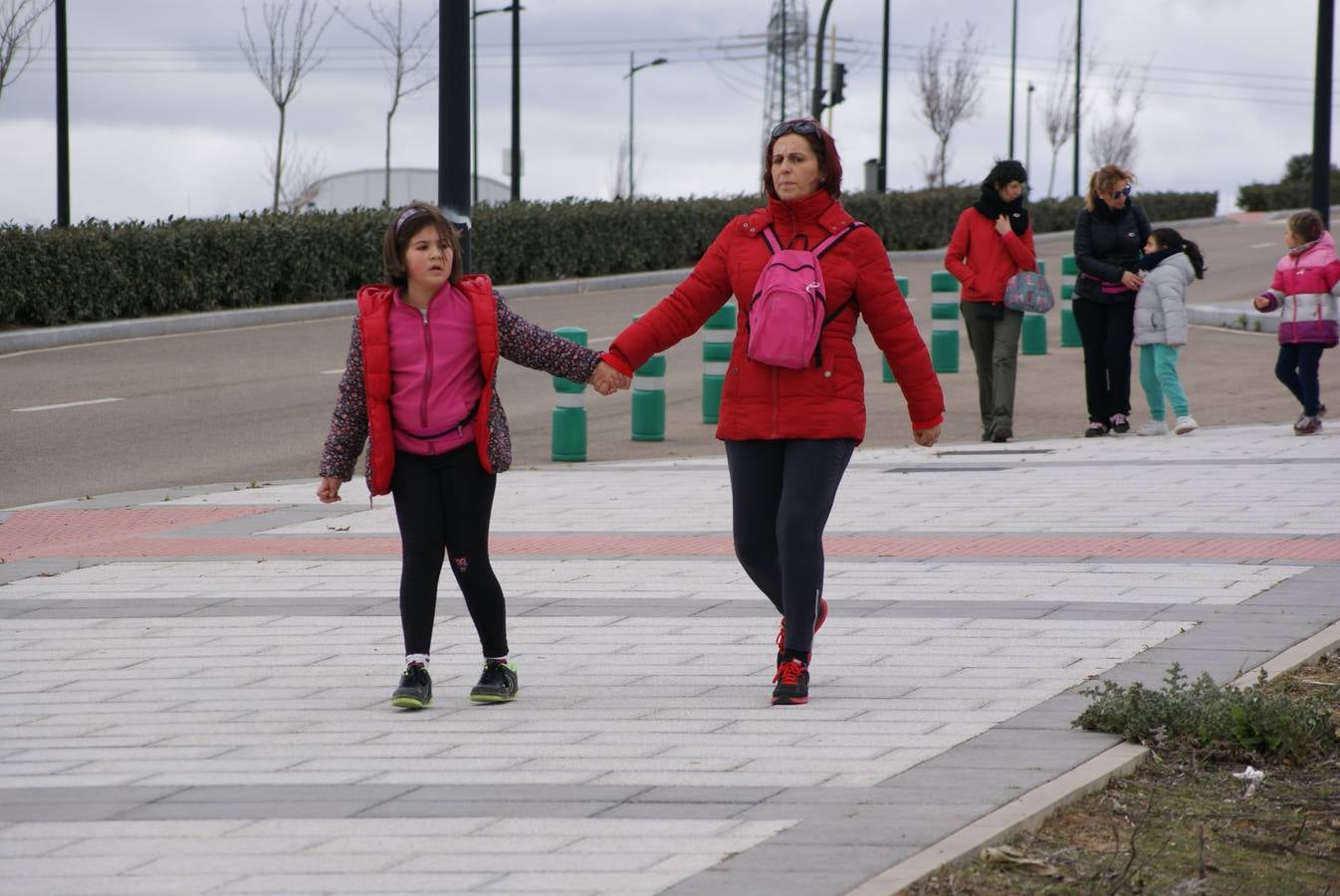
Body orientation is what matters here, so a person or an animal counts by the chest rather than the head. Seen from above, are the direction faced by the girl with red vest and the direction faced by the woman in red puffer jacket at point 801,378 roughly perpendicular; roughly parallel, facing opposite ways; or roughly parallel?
roughly parallel

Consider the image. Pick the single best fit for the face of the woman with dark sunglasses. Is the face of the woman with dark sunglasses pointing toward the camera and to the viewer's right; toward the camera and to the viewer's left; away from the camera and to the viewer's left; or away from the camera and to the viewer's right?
toward the camera and to the viewer's right

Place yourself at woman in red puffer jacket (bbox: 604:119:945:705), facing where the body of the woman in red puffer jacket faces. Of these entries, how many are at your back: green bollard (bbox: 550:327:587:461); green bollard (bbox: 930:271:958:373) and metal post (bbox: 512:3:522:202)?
3

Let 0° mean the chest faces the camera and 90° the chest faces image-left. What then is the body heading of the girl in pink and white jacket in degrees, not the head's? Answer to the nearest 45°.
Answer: approximately 45°

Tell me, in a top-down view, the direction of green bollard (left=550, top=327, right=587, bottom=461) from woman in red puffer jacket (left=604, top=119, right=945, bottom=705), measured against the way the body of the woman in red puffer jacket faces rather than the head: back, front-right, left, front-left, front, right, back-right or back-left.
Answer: back

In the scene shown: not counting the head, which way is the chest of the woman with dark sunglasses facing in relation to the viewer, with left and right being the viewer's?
facing the viewer and to the right of the viewer

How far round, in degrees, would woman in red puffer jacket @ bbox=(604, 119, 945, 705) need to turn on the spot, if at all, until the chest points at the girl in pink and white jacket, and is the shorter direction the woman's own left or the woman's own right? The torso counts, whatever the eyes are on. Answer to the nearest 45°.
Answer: approximately 135° to the woman's own left

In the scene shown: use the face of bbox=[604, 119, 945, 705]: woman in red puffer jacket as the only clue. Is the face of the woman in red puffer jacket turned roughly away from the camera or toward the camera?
toward the camera

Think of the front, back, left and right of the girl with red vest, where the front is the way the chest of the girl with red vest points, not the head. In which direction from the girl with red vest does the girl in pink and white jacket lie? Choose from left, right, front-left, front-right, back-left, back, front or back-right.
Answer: back-left

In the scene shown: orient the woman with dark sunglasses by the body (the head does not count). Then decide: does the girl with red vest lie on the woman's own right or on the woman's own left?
on the woman's own right

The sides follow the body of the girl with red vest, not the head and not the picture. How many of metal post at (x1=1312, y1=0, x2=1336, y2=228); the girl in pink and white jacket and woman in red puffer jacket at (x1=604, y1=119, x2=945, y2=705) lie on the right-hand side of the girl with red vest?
0

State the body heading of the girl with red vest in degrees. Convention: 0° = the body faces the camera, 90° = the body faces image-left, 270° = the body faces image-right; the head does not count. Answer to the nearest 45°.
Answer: approximately 0°

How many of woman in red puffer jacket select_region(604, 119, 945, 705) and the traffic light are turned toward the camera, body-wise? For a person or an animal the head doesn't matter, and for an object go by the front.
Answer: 1

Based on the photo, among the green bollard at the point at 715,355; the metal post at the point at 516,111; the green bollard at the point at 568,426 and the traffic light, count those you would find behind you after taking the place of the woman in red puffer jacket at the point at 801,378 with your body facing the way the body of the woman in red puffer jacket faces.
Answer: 4

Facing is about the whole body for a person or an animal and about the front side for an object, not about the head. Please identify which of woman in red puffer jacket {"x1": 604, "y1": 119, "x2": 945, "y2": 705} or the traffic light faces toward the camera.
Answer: the woman in red puffer jacket

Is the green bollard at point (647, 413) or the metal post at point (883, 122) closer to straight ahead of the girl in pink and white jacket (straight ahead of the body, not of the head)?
the green bollard

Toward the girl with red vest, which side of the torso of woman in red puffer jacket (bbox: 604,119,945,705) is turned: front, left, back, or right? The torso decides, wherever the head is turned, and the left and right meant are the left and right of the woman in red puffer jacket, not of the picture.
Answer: right
